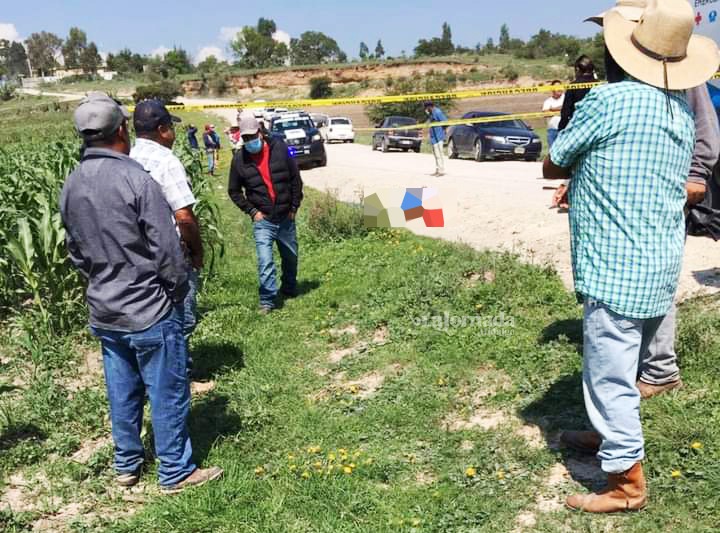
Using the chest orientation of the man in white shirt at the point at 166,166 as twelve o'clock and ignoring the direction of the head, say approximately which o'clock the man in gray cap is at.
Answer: The man in gray cap is roughly at 5 o'clock from the man in white shirt.

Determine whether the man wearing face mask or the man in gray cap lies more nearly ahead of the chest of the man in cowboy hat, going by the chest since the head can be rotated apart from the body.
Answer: the man wearing face mask

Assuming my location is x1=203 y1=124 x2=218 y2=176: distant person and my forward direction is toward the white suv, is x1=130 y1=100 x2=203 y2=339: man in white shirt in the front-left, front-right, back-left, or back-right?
back-right

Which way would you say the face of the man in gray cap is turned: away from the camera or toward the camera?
away from the camera

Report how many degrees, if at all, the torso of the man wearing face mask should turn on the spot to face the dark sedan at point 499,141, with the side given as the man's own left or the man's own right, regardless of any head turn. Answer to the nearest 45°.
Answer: approximately 135° to the man's own left

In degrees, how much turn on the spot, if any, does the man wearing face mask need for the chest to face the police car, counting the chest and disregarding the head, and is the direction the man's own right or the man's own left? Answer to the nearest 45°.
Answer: approximately 180°

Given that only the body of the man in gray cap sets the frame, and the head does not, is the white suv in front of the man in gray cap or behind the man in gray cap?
in front

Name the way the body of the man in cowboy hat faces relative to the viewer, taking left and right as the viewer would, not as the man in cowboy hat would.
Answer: facing away from the viewer and to the left of the viewer

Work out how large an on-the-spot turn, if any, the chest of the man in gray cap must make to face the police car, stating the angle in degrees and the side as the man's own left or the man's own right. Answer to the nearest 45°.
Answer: approximately 45° to the man's own left

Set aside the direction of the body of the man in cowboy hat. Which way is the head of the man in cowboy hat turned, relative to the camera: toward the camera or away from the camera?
away from the camera

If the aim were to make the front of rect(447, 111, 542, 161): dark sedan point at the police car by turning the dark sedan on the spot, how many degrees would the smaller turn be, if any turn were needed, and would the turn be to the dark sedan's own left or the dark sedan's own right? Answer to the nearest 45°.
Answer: approximately 135° to the dark sedan's own right

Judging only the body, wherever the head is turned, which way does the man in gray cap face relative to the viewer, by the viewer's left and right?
facing away from the viewer and to the right of the viewer
